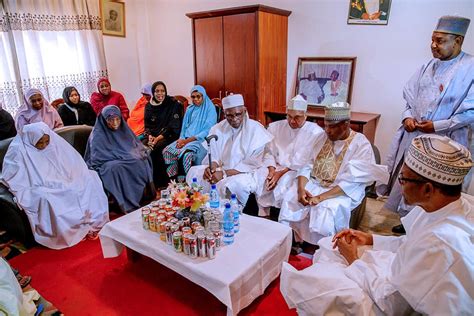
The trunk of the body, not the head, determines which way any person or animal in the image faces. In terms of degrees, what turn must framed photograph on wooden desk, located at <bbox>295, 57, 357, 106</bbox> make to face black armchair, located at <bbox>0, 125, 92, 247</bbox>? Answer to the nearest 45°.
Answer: approximately 45° to its right

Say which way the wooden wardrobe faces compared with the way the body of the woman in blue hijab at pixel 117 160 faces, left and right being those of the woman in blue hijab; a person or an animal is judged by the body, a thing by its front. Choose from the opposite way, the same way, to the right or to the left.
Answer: to the right

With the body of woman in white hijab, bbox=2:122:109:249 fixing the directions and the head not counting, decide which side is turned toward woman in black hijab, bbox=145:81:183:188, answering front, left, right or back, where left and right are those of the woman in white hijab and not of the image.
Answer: left

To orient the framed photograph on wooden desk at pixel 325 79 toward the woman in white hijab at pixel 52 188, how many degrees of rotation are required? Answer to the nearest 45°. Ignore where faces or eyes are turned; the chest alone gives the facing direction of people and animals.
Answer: approximately 45° to its right

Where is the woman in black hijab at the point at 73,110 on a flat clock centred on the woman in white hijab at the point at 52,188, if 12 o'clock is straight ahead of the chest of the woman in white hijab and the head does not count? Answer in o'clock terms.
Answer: The woman in black hijab is roughly at 8 o'clock from the woman in white hijab.

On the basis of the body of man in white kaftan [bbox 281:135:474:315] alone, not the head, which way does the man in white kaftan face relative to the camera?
to the viewer's left

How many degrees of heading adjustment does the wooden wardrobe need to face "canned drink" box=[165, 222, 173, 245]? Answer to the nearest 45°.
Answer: approximately 45° to its left

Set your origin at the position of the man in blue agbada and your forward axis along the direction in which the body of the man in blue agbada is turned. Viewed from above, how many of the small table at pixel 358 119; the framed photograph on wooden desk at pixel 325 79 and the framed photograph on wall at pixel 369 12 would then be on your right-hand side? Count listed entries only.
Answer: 3

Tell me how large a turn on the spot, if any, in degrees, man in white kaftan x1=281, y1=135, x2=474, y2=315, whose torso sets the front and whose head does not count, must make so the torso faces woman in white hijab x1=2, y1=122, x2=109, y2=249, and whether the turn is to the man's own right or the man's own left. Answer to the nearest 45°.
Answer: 0° — they already face them

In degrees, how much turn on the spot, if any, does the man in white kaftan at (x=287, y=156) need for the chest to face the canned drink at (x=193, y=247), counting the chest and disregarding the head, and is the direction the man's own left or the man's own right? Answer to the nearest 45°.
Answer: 0° — they already face it

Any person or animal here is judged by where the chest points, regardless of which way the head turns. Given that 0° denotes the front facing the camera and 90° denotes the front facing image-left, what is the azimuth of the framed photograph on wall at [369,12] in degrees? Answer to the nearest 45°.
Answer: approximately 0°

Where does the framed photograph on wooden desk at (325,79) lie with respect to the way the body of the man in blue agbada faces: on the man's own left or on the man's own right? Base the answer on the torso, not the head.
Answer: on the man's own right
